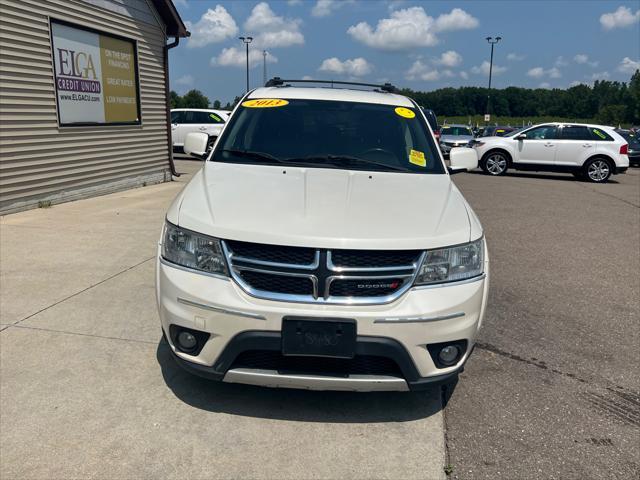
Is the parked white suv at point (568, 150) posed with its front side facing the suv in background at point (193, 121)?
yes

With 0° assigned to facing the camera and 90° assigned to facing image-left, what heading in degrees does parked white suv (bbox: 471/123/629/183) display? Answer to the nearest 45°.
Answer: approximately 90°

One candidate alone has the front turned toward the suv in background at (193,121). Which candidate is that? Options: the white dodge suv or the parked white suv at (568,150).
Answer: the parked white suv

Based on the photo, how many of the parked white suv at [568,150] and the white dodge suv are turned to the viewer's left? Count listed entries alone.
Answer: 1

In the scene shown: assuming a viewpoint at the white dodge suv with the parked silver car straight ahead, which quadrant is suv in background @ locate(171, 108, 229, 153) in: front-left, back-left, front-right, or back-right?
front-left

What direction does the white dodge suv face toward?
toward the camera

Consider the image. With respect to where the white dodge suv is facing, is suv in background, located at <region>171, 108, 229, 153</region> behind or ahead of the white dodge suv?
behind

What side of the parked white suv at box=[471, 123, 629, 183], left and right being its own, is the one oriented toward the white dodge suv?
left

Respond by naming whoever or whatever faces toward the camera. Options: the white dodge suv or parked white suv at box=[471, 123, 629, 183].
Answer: the white dodge suv

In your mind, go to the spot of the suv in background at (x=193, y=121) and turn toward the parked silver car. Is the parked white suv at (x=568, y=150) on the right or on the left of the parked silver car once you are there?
right

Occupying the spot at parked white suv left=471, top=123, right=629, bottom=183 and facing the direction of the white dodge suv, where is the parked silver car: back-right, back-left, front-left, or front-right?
back-right

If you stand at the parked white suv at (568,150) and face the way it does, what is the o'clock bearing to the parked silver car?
The parked silver car is roughly at 2 o'clock from the parked white suv.

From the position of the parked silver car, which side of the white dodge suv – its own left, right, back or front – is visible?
back

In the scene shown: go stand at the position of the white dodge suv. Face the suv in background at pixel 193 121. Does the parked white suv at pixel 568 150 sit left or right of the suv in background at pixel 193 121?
right

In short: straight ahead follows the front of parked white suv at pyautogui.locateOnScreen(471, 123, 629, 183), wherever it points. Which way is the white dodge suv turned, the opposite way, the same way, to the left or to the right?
to the left
